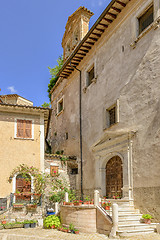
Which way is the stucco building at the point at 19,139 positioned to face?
toward the camera

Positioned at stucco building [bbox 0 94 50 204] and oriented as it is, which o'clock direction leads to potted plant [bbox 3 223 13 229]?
The potted plant is roughly at 12 o'clock from the stucco building.

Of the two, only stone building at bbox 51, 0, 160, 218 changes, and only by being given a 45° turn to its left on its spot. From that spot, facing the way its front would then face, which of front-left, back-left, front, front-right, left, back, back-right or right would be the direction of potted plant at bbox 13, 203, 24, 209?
right

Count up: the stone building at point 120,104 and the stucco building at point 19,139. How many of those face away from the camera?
0

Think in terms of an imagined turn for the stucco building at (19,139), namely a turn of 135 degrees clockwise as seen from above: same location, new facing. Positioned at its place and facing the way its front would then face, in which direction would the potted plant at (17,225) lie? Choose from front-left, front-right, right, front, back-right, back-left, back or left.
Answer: back-left

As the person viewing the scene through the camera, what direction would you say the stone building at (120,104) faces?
facing the viewer and to the left of the viewer
